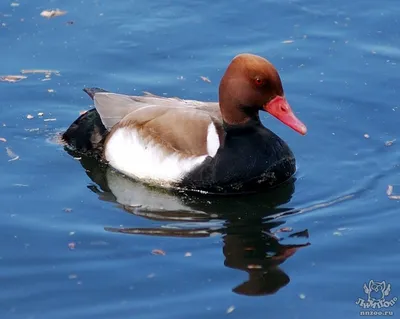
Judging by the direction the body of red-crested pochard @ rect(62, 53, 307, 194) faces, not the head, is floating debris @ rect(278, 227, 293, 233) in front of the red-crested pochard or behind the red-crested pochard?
in front

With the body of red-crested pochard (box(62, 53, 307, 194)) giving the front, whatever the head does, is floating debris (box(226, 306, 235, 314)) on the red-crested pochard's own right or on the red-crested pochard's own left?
on the red-crested pochard's own right

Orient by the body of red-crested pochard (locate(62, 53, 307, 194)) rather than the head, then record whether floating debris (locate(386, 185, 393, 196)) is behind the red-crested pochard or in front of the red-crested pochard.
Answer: in front

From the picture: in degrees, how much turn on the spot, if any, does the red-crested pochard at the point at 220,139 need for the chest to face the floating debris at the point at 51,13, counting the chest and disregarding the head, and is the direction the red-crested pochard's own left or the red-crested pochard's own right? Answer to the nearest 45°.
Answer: approximately 180°

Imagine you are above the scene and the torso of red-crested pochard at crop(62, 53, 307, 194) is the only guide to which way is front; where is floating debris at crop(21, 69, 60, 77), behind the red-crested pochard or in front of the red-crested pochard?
behind

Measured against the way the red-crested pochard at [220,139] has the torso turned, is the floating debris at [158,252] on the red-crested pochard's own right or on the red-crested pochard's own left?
on the red-crested pochard's own right

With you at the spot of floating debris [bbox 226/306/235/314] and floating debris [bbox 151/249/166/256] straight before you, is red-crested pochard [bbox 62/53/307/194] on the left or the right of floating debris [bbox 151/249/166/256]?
right

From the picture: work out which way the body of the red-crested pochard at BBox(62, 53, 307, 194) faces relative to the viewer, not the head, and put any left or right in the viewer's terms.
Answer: facing the viewer and to the right of the viewer

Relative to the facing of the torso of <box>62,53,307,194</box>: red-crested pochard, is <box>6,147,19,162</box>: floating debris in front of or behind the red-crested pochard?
behind

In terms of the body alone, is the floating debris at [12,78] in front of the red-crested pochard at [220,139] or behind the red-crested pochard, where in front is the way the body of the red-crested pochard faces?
behind
